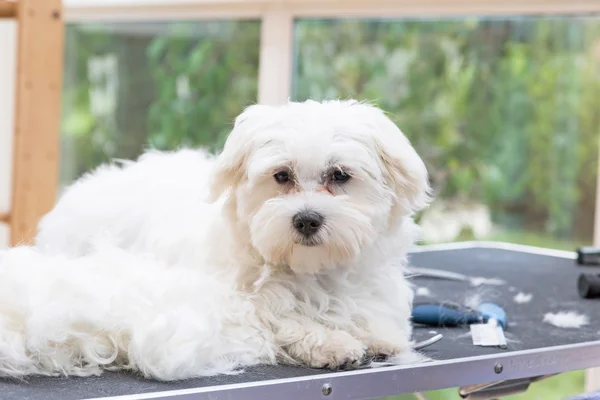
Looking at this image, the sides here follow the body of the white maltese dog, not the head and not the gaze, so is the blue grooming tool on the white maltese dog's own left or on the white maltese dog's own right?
on the white maltese dog's own left

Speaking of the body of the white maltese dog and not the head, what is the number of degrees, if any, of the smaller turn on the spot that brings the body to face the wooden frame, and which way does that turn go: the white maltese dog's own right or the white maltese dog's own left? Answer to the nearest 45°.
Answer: approximately 135° to the white maltese dog's own left

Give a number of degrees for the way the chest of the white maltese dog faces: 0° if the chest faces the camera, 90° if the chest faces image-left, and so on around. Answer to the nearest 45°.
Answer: approximately 315°

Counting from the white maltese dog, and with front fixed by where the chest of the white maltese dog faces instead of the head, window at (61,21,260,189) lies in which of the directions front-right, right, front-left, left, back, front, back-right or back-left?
back-left

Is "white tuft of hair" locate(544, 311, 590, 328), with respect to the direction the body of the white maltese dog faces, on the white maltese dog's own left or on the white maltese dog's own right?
on the white maltese dog's own left

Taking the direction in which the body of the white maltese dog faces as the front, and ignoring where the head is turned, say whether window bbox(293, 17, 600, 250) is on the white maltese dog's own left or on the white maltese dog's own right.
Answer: on the white maltese dog's own left
